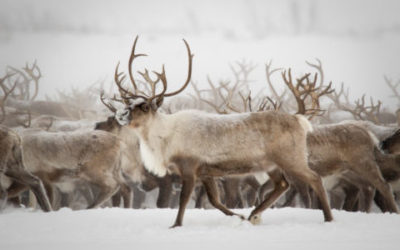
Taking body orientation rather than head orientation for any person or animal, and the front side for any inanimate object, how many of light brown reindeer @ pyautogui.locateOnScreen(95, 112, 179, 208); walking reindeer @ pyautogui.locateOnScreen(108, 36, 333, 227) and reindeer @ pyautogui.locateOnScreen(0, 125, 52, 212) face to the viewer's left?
3

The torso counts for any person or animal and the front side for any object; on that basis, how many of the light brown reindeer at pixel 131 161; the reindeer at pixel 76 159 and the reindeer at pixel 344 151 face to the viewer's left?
3

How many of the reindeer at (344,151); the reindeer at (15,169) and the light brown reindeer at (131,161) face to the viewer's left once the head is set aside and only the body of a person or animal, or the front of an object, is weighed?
3

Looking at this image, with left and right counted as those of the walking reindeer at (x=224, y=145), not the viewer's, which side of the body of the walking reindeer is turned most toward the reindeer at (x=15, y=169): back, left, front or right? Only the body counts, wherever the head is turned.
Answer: front

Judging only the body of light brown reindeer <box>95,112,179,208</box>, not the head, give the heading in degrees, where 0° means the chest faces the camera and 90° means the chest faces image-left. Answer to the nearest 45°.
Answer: approximately 90°

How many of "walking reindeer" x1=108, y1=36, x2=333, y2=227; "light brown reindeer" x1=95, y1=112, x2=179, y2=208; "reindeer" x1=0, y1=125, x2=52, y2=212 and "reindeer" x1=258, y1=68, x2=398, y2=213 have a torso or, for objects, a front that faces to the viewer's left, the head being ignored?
4

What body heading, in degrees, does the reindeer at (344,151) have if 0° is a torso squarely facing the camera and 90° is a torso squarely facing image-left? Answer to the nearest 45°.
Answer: approximately 90°

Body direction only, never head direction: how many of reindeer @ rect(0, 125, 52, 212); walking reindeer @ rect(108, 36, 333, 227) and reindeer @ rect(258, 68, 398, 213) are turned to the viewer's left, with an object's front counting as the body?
3

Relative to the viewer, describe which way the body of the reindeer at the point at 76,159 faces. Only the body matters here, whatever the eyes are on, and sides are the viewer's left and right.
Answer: facing to the left of the viewer

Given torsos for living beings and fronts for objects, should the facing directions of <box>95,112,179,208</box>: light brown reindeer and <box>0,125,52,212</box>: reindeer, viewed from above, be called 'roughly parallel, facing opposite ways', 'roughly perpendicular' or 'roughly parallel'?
roughly parallel

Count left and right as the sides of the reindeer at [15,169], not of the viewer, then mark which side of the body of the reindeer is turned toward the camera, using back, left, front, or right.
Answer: left

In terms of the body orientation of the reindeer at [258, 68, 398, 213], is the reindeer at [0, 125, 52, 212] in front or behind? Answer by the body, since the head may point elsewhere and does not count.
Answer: in front

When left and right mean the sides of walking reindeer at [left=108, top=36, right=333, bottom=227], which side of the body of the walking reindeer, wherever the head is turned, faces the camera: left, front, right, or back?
left

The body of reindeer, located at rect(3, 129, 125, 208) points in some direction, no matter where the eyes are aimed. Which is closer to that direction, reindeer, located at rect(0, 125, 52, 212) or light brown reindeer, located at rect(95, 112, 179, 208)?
the reindeer

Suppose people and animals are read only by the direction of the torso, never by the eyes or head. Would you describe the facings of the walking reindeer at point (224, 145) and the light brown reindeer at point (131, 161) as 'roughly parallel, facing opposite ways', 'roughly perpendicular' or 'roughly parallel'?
roughly parallel
